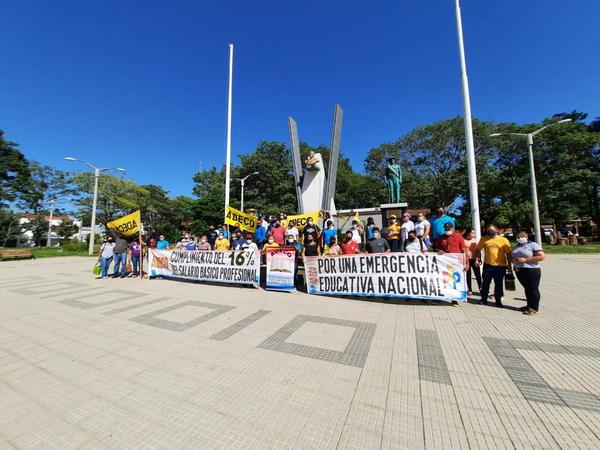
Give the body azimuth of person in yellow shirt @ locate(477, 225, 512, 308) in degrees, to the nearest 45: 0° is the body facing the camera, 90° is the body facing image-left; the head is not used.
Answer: approximately 0°

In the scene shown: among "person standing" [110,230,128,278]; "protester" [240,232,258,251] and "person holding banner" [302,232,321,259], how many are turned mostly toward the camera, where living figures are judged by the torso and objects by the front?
3

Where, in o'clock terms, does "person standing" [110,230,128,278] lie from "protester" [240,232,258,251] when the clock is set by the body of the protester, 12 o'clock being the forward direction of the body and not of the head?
The person standing is roughly at 4 o'clock from the protester.

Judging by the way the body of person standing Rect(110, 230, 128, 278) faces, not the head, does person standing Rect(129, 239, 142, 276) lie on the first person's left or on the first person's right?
on the first person's left

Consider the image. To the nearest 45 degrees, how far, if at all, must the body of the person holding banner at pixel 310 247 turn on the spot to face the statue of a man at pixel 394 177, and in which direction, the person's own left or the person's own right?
approximately 135° to the person's own left

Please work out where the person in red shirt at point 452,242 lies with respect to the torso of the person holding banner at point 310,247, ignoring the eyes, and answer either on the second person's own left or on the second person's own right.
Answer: on the second person's own left

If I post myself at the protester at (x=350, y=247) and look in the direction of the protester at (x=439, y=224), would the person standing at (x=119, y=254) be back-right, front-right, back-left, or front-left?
back-left

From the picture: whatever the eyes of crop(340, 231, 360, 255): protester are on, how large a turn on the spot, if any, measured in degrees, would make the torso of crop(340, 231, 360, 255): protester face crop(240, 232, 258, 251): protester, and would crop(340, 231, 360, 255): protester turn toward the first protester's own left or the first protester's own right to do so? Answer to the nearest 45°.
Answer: approximately 90° to the first protester's own right

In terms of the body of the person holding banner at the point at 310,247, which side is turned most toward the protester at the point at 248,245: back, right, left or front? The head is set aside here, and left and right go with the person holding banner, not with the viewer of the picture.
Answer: right
